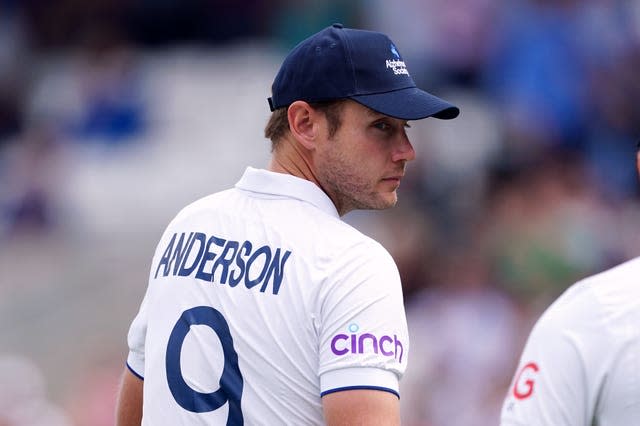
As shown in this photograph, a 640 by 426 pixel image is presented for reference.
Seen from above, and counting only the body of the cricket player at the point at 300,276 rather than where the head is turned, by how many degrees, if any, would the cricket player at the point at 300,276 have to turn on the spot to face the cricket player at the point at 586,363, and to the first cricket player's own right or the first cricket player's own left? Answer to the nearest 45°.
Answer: approximately 45° to the first cricket player's own right

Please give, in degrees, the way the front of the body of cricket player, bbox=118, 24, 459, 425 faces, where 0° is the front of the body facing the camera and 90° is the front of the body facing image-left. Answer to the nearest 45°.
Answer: approximately 225°

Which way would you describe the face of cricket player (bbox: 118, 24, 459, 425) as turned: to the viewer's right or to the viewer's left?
to the viewer's right
